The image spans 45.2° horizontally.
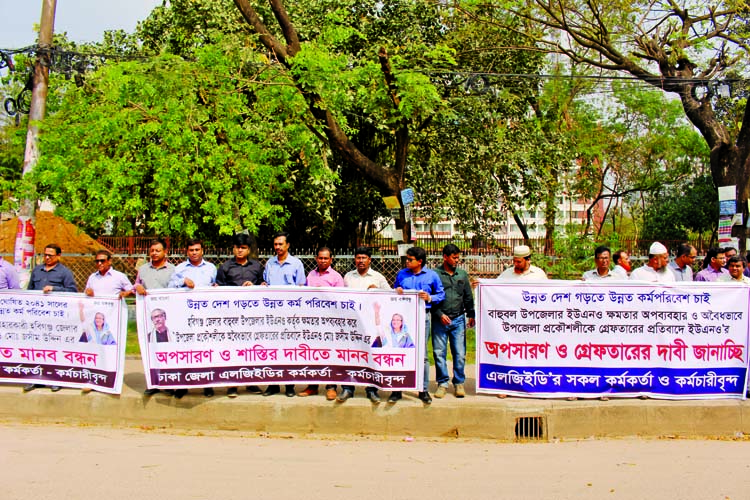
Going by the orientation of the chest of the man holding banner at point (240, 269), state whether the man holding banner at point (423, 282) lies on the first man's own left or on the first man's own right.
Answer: on the first man's own left

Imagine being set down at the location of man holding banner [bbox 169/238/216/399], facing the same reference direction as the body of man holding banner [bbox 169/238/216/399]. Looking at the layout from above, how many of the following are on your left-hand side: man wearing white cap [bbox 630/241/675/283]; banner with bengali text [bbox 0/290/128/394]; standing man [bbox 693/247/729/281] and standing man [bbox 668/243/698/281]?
3

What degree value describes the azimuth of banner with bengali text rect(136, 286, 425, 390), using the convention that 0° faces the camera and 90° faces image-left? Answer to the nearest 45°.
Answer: approximately 0°

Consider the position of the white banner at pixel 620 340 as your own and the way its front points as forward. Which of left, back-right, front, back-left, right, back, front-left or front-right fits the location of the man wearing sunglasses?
right

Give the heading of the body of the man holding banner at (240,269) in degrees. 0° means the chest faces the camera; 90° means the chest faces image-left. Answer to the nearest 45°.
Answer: approximately 0°

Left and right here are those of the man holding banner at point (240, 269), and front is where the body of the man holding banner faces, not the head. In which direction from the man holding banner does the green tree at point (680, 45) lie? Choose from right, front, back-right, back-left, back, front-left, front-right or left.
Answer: back-left

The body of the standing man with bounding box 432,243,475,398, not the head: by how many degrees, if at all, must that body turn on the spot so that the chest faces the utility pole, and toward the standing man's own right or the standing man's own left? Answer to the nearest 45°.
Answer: approximately 135° to the standing man's own right

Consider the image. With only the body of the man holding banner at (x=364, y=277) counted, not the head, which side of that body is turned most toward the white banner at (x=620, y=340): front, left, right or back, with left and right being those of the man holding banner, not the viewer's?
left

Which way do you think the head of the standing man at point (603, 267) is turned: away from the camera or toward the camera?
toward the camera

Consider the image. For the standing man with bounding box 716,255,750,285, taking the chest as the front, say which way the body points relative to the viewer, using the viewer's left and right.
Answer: facing the viewer

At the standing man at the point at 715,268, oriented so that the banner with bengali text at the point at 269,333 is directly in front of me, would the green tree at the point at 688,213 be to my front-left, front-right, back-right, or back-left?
back-right

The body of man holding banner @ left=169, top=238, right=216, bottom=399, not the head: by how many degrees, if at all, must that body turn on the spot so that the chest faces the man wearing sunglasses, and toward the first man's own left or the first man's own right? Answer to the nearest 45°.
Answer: approximately 135° to the first man's own right

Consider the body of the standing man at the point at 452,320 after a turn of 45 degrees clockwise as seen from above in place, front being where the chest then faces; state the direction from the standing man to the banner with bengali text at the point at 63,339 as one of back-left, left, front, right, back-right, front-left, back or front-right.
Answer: front-right

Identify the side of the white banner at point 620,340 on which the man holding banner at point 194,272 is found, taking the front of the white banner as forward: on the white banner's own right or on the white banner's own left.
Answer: on the white banner's own right

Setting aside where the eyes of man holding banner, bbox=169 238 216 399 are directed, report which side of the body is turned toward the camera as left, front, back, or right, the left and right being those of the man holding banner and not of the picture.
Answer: front

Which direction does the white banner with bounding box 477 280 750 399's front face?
toward the camera
